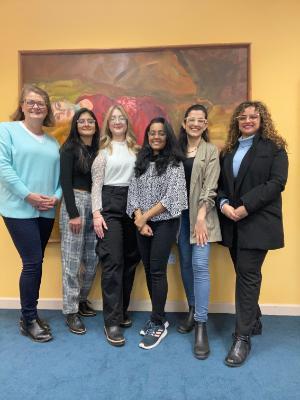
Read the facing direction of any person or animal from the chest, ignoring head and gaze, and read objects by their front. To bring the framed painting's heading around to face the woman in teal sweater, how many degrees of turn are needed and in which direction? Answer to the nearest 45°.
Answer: approximately 45° to its right

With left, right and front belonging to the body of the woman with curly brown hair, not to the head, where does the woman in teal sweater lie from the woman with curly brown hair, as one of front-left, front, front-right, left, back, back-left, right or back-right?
front-right

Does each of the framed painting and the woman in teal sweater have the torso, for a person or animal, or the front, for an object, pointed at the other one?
no

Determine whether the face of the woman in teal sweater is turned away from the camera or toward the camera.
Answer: toward the camera

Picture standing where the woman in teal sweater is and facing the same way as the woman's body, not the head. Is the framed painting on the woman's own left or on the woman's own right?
on the woman's own left

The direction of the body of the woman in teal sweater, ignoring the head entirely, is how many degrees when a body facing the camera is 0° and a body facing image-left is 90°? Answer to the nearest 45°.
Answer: approximately 315°

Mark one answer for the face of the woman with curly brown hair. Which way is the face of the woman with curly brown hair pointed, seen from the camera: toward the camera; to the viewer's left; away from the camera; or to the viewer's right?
toward the camera

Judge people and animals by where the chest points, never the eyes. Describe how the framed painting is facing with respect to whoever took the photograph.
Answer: facing the viewer

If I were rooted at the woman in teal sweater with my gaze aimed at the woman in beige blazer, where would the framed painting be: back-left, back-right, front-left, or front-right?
front-left

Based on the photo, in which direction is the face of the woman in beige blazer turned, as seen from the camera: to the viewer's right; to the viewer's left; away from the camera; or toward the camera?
toward the camera
